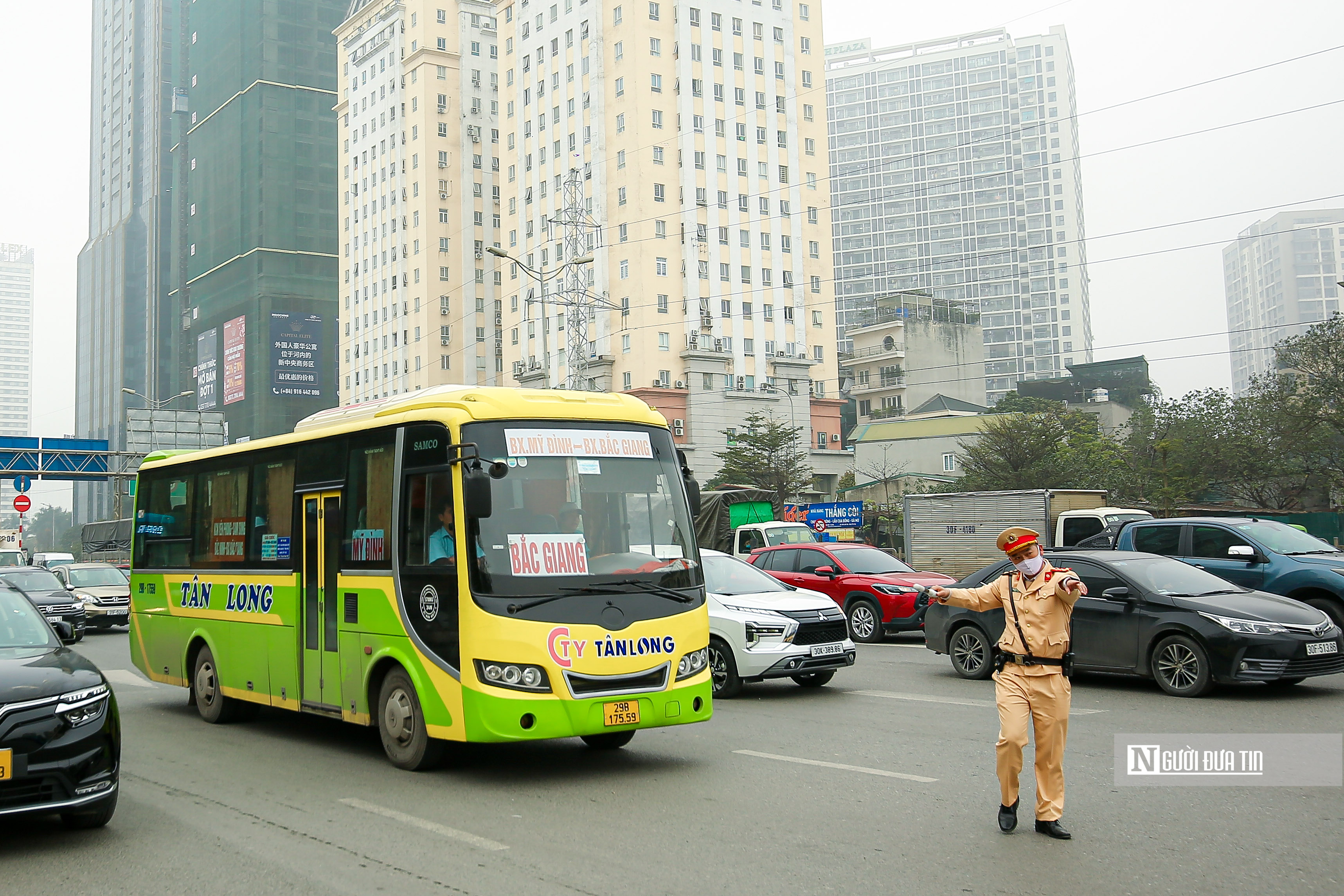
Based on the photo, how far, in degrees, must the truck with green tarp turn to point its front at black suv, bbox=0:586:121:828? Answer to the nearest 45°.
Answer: approximately 45° to its right

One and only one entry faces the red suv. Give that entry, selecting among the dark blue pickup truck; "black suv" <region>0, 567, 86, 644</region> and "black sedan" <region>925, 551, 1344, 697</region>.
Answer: "black suv" <region>0, 567, 86, 644</region>

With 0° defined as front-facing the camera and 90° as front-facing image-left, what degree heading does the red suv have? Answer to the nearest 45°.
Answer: approximately 315°

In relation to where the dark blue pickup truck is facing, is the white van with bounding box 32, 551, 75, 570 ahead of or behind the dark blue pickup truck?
behind

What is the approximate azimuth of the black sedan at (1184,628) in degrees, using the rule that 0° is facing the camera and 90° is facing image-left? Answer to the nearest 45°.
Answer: approximately 315°

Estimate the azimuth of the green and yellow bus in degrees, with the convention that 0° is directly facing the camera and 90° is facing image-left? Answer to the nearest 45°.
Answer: approximately 315°

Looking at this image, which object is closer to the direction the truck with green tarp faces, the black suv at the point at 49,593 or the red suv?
the red suv

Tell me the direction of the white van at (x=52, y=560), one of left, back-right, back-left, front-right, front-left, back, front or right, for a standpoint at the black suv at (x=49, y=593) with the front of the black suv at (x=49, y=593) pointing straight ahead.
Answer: back-left

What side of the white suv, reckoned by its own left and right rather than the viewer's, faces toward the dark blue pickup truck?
left

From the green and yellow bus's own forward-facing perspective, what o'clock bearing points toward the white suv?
The white suv is roughly at 9 o'clock from the green and yellow bus.

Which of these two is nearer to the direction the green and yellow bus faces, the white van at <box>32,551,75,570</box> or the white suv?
the white suv

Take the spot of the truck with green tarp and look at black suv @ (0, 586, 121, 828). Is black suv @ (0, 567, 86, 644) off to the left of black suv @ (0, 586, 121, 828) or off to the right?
right

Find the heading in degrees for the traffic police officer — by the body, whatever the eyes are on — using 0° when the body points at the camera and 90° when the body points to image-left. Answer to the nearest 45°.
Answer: approximately 0°
